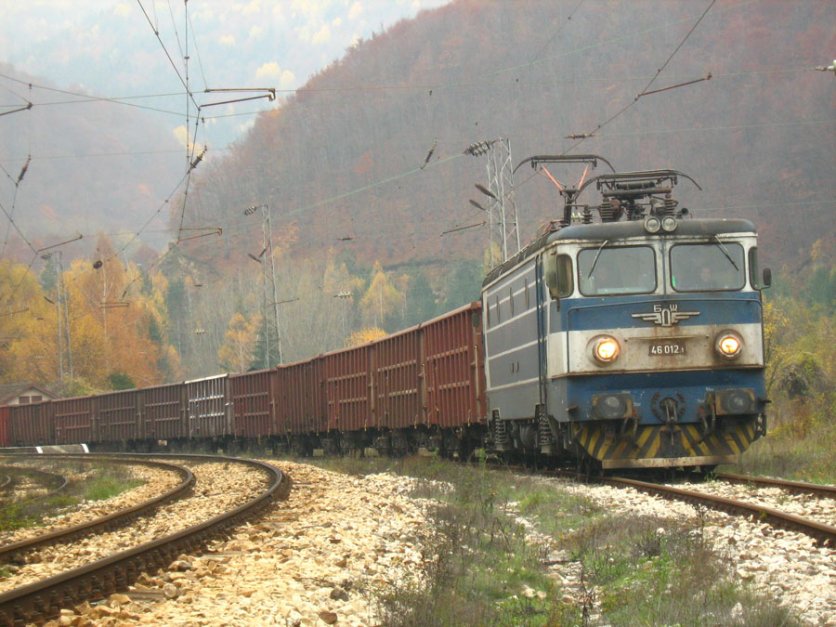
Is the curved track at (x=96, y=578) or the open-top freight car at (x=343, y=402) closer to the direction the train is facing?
the curved track

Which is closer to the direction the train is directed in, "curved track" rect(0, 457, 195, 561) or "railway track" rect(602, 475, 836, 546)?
the railway track

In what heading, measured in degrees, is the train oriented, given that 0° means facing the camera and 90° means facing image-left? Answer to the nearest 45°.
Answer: approximately 315°

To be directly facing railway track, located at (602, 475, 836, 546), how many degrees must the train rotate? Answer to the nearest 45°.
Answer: approximately 45° to its right
